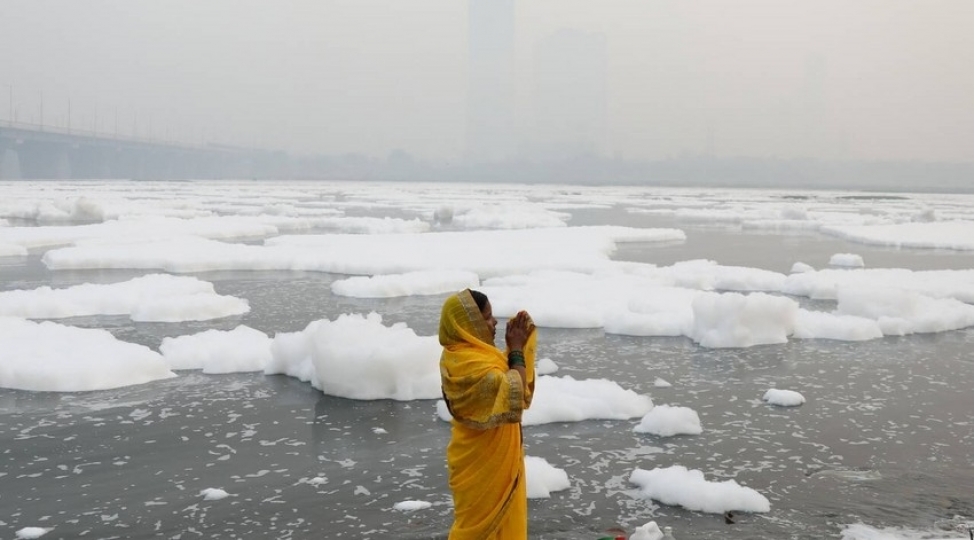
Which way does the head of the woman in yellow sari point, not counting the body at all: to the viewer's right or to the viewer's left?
to the viewer's right

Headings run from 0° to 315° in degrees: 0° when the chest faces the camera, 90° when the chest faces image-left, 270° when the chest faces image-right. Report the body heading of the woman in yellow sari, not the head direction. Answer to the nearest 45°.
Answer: approximately 270°
